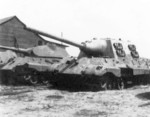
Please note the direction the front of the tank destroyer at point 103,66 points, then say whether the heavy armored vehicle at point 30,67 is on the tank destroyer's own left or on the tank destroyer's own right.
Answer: on the tank destroyer's own right

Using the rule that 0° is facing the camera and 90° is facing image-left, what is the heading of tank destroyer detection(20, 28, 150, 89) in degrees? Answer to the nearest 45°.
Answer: approximately 45°

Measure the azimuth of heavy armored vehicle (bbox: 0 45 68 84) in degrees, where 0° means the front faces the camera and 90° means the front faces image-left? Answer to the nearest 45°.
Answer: approximately 45°
